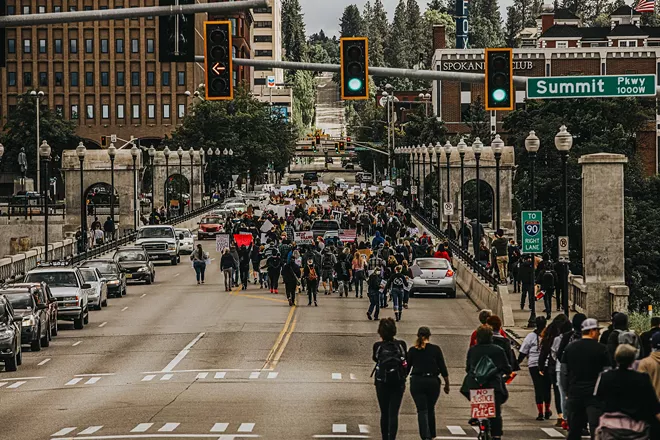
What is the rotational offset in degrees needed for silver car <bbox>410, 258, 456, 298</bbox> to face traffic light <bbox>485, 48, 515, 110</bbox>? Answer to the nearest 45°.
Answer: approximately 180°

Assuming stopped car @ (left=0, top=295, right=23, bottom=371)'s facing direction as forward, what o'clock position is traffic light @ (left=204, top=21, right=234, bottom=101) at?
The traffic light is roughly at 11 o'clock from the stopped car.

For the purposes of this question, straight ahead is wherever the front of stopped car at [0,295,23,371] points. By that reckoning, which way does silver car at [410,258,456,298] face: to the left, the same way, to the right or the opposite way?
the opposite way

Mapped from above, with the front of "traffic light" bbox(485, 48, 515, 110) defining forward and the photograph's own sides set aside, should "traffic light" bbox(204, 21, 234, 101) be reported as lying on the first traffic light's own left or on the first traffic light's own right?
on the first traffic light's own right

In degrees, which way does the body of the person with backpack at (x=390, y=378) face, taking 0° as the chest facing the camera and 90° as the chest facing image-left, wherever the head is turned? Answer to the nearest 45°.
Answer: approximately 180°

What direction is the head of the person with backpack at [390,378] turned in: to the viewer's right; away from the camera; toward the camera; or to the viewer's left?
away from the camera

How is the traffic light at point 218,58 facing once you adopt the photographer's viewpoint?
facing the viewer

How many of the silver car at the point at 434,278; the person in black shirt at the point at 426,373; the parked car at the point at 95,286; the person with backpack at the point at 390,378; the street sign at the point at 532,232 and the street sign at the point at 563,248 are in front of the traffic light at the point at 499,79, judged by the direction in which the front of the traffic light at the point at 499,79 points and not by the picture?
2

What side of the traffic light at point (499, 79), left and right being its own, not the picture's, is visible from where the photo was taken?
front

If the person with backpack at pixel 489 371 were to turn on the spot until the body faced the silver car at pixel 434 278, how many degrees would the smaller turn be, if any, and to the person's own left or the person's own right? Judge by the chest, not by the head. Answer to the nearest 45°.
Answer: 0° — they already face it

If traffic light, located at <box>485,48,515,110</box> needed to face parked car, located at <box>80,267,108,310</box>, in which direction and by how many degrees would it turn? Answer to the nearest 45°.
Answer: approximately 135° to its right

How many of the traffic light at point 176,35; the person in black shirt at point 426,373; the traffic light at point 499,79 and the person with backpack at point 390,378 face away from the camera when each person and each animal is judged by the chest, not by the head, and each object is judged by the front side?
3

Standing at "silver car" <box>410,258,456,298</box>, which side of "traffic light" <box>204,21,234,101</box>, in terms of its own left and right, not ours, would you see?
back

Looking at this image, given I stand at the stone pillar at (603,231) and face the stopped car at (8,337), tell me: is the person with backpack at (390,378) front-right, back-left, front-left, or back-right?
front-left

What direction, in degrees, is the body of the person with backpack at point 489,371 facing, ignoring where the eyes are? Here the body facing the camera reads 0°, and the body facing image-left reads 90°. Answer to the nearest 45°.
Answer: approximately 180°

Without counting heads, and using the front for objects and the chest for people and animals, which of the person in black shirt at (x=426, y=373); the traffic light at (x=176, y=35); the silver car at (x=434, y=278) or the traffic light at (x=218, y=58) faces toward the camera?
the traffic light at (x=218, y=58)

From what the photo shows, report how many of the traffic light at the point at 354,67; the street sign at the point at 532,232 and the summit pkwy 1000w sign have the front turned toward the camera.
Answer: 3

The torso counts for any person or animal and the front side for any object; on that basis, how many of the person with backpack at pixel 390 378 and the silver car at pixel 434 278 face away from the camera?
2

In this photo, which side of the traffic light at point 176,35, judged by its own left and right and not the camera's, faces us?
back
